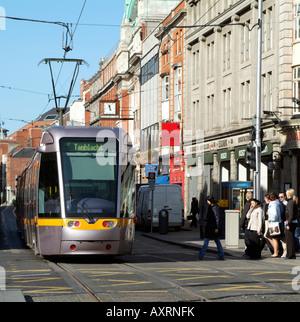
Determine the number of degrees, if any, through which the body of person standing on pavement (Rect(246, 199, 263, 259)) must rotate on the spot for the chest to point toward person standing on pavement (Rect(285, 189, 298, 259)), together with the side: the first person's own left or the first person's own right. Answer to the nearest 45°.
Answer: approximately 135° to the first person's own left

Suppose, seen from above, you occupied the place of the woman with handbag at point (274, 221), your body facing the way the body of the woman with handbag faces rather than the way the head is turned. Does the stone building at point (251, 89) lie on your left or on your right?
on your right

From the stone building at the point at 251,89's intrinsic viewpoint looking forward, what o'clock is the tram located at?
The tram is roughly at 11 o'clock from the stone building.

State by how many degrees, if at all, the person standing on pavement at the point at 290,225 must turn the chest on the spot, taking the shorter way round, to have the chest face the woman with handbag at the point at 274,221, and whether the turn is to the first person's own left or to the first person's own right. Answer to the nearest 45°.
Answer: approximately 45° to the first person's own right

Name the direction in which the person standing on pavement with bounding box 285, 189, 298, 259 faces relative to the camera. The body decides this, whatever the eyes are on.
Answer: to the viewer's left

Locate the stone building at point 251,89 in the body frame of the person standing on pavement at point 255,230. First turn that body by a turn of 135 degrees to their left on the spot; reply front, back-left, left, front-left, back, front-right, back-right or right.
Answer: left

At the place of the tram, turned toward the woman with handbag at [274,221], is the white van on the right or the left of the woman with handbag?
left
